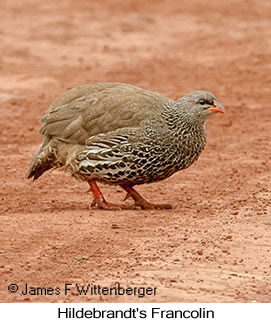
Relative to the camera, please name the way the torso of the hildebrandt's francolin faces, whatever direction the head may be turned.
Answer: to the viewer's right
